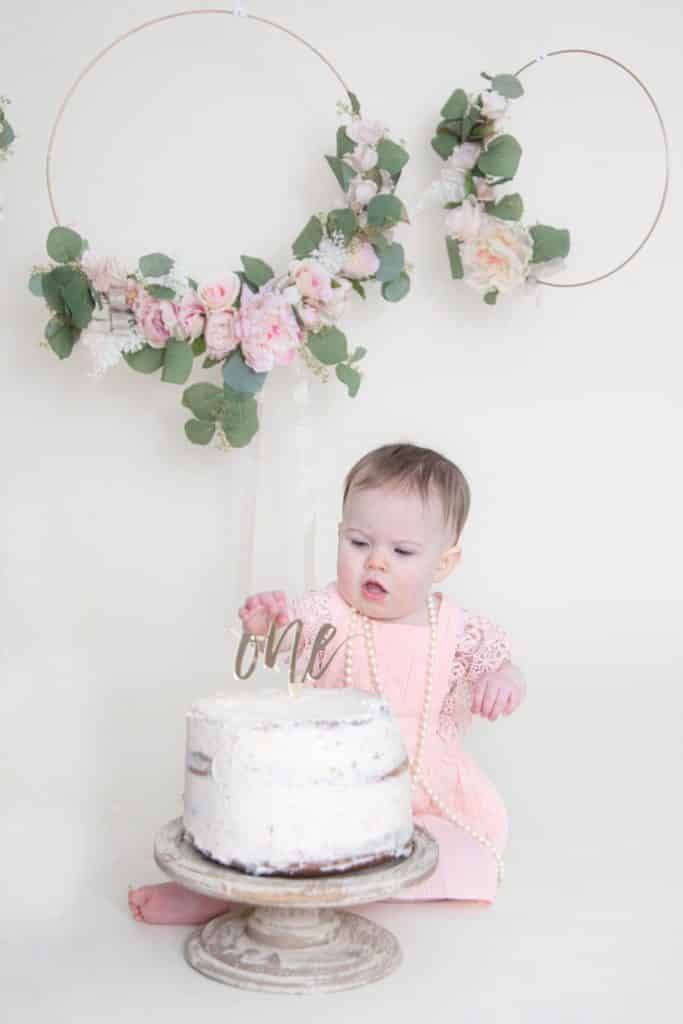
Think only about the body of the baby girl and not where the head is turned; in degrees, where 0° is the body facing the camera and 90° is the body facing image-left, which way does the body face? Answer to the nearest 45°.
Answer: approximately 45°

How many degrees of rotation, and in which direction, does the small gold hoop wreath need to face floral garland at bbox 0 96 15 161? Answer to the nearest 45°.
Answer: approximately 90° to its right

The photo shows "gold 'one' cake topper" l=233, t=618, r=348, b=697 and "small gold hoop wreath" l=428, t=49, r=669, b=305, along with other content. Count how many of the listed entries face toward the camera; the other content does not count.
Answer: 2

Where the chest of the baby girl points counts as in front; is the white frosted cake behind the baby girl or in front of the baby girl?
in front

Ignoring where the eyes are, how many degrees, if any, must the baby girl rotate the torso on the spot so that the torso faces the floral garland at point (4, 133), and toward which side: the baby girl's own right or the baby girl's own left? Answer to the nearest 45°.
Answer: approximately 90° to the baby girl's own right
